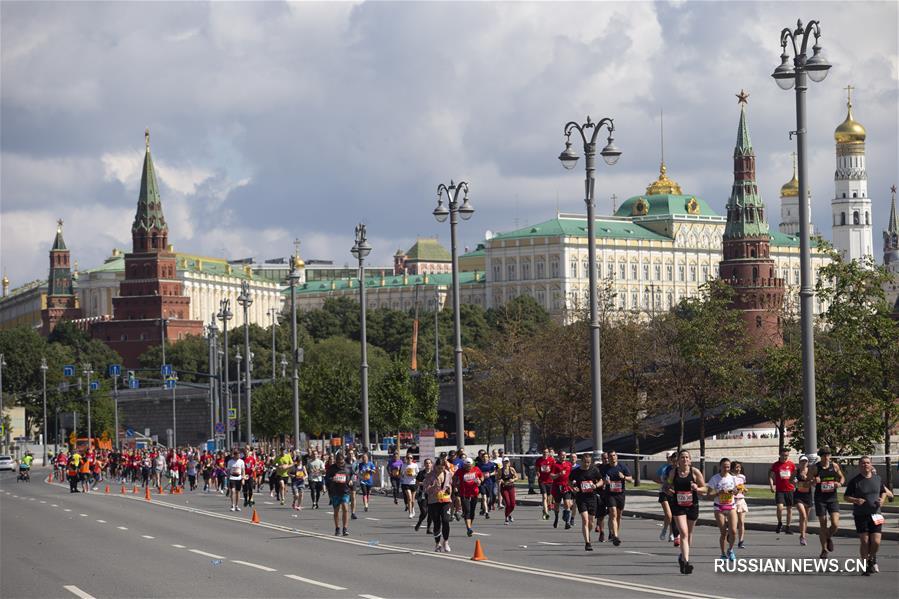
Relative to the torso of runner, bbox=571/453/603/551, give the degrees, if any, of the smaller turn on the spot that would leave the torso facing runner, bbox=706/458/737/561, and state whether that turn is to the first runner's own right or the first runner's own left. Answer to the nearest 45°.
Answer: approximately 45° to the first runner's own left

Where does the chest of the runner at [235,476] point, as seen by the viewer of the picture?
toward the camera

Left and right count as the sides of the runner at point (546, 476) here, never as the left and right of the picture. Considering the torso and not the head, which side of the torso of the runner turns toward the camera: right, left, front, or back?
front

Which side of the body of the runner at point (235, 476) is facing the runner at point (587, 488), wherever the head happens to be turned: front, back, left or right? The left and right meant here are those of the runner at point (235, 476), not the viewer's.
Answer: front

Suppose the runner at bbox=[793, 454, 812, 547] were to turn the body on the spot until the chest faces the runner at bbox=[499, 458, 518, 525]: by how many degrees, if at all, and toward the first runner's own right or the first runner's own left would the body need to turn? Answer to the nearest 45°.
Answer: approximately 135° to the first runner's own right

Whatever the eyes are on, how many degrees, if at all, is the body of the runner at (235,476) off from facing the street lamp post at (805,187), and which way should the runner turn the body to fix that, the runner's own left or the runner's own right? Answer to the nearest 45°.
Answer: approximately 45° to the runner's own left

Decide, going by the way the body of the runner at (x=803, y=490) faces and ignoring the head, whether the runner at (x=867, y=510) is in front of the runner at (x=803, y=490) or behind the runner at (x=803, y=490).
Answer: in front

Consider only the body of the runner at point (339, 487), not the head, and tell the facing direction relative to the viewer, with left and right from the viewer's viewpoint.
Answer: facing the viewer

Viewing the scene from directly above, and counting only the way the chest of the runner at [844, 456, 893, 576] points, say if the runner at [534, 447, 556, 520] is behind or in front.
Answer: behind
